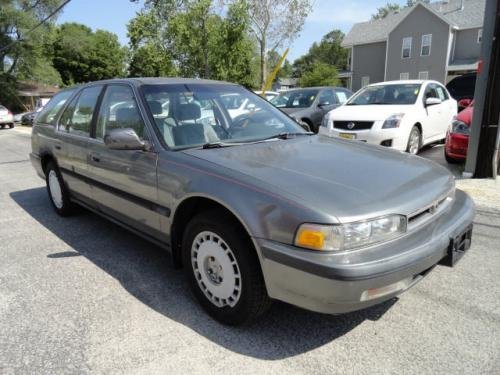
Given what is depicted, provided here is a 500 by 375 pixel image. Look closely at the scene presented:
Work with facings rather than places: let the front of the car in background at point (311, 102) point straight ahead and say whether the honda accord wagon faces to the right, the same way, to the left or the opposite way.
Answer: to the left

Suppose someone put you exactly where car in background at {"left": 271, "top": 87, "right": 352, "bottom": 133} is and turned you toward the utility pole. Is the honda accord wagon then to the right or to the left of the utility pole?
right

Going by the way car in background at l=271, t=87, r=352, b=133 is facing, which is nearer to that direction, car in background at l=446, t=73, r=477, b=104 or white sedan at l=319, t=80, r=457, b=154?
the white sedan

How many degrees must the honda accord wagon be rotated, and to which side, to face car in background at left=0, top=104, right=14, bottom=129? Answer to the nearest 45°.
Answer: approximately 180°

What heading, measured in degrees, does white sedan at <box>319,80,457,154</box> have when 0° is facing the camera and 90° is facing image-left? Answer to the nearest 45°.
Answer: approximately 45°

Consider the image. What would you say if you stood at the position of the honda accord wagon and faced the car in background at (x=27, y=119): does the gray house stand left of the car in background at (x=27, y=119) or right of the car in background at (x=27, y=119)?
right

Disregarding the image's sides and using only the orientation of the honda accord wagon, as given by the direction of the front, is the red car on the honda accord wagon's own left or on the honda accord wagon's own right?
on the honda accord wagon's own left

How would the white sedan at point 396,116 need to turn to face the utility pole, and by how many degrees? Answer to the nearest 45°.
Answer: approximately 90° to its left

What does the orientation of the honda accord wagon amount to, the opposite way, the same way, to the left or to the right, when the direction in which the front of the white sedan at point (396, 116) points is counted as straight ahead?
to the left

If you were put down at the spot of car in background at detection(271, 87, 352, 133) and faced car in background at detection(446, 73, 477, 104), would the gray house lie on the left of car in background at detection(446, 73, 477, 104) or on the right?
left

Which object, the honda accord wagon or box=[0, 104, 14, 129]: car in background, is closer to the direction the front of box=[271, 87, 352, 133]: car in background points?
the honda accord wagon

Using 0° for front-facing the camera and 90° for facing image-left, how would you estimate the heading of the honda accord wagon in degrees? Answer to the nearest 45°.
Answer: approximately 315°

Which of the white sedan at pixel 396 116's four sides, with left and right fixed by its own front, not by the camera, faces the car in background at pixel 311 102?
right
